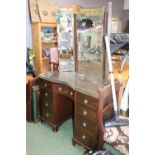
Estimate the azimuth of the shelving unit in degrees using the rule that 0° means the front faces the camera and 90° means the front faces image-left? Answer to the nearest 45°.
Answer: approximately 315°

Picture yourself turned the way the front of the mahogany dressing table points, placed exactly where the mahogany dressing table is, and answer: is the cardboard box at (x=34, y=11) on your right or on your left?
on your right

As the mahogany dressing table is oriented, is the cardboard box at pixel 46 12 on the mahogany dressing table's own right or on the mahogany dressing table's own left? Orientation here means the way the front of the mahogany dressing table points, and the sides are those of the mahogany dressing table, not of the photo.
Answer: on the mahogany dressing table's own right

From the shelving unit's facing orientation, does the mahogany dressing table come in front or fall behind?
in front

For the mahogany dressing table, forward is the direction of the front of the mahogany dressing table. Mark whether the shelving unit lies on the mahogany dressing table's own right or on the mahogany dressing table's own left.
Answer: on the mahogany dressing table's own right

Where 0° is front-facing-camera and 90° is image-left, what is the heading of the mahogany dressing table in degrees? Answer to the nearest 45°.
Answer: approximately 45°
